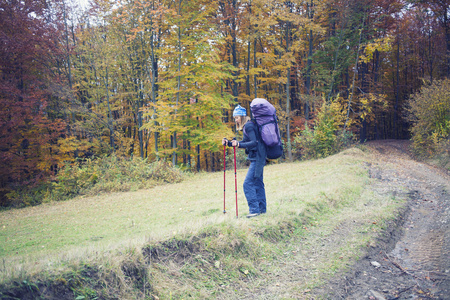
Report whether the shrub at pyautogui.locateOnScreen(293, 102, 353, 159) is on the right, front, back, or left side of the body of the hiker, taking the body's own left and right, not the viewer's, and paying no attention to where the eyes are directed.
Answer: right

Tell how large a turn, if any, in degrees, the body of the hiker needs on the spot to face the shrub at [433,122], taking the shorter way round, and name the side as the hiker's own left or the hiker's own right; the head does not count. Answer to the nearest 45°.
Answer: approximately 135° to the hiker's own right

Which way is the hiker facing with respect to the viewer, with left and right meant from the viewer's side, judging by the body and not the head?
facing to the left of the viewer
